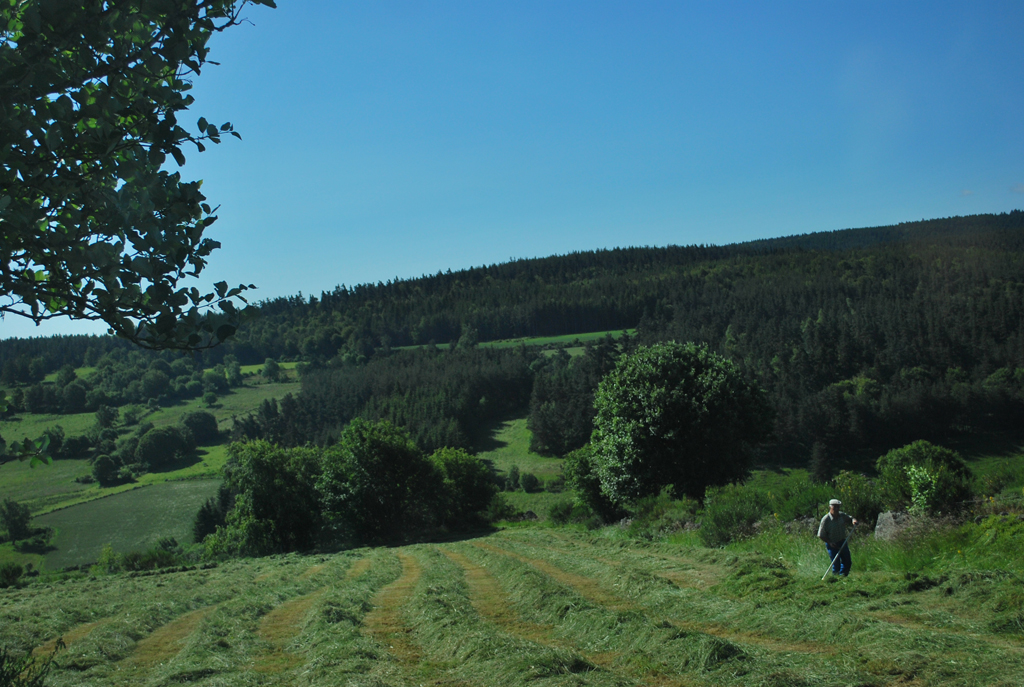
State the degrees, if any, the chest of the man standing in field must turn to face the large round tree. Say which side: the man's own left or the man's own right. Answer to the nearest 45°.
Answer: approximately 180°

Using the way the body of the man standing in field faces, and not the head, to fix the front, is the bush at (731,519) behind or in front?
behind

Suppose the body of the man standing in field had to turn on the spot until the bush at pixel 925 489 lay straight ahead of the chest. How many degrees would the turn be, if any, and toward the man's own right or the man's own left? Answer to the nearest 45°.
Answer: approximately 135° to the man's own left

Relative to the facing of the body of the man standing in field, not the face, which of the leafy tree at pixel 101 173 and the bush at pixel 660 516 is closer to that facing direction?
the leafy tree

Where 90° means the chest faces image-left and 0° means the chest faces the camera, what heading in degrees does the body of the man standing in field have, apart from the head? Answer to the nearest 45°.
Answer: approximately 0°

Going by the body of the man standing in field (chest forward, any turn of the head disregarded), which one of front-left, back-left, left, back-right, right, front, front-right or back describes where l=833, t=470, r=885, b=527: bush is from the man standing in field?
back

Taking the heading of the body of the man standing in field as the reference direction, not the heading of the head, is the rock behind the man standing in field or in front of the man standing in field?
behind
